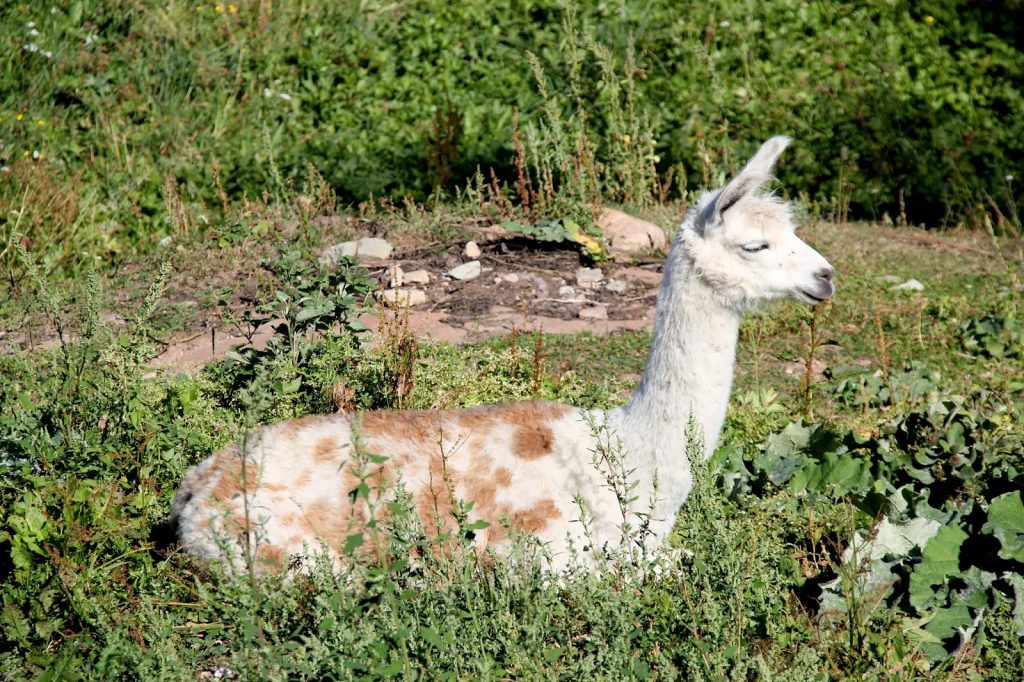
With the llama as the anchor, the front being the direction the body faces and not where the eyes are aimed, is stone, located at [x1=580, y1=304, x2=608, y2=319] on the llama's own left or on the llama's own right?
on the llama's own left

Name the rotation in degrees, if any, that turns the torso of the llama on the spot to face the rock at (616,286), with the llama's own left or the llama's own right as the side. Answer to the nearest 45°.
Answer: approximately 90° to the llama's own left

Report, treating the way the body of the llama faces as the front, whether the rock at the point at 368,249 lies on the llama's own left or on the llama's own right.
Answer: on the llama's own left

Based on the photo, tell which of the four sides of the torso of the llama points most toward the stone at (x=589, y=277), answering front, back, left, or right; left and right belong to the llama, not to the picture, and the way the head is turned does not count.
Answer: left

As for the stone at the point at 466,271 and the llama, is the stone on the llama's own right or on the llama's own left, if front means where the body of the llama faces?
on the llama's own left

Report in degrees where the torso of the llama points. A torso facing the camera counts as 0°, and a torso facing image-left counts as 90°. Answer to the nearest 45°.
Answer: approximately 270°

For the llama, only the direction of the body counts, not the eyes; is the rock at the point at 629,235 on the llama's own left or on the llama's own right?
on the llama's own left

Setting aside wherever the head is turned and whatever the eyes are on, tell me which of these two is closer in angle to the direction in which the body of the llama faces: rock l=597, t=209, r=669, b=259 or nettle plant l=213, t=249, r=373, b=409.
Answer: the rock

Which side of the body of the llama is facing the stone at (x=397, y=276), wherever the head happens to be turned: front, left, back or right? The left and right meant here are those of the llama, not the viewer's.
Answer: left
